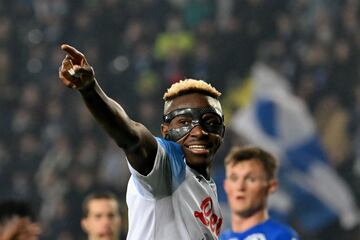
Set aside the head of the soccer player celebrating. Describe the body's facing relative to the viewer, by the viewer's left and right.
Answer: facing the viewer and to the right of the viewer

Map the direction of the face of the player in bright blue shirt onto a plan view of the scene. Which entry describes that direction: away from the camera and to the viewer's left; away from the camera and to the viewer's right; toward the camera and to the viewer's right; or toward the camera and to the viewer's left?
toward the camera and to the viewer's left

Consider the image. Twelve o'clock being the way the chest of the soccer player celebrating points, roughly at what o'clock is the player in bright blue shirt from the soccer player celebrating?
The player in bright blue shirt is roughly at 8 o'clock from the soccer player celebrating.

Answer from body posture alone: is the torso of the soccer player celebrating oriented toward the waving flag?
no

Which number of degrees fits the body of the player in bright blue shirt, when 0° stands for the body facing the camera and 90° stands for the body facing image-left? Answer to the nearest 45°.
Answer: approximately 45°
